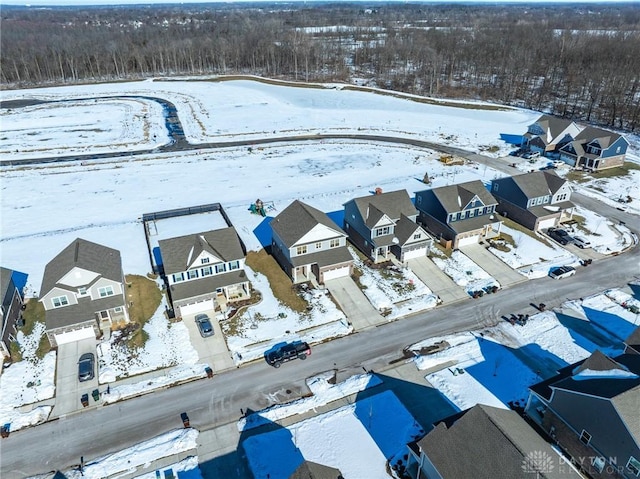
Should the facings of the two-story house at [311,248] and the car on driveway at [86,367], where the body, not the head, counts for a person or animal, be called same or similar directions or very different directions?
very different directions

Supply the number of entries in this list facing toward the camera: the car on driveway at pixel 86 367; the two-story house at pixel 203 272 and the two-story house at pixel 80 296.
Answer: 2

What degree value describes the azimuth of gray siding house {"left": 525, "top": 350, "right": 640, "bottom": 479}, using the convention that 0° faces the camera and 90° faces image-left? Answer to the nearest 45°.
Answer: approximately 135°

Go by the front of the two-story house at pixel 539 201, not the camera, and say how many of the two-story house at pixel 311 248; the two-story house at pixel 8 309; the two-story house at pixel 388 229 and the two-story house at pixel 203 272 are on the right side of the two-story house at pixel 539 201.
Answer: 4

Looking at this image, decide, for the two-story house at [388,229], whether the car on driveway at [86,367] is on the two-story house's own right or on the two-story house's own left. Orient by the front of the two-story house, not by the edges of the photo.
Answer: on the two-story house's own right

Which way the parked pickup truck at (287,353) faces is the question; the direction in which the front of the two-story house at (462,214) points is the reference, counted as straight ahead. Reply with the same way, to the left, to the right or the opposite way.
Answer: to the right

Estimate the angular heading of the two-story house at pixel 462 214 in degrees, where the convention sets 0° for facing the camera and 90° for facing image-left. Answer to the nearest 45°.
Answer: approximately 315°

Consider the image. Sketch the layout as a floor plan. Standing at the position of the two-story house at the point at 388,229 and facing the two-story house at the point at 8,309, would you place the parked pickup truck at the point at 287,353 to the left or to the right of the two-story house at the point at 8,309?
left

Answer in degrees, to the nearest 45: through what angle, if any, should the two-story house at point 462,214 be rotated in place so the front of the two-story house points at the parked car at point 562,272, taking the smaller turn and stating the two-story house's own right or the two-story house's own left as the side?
0° — it already faces it

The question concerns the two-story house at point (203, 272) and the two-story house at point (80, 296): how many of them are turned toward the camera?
2

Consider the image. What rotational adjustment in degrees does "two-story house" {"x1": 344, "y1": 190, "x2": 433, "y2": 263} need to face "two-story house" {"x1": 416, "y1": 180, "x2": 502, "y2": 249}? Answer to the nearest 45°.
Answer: approximately 90° to its left

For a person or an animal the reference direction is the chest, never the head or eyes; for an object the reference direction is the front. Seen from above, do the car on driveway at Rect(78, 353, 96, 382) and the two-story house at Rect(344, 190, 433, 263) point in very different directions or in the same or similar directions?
very different directions

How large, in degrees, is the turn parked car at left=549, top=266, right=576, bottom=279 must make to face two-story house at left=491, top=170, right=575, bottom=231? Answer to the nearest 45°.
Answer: approximately 135° to its right
